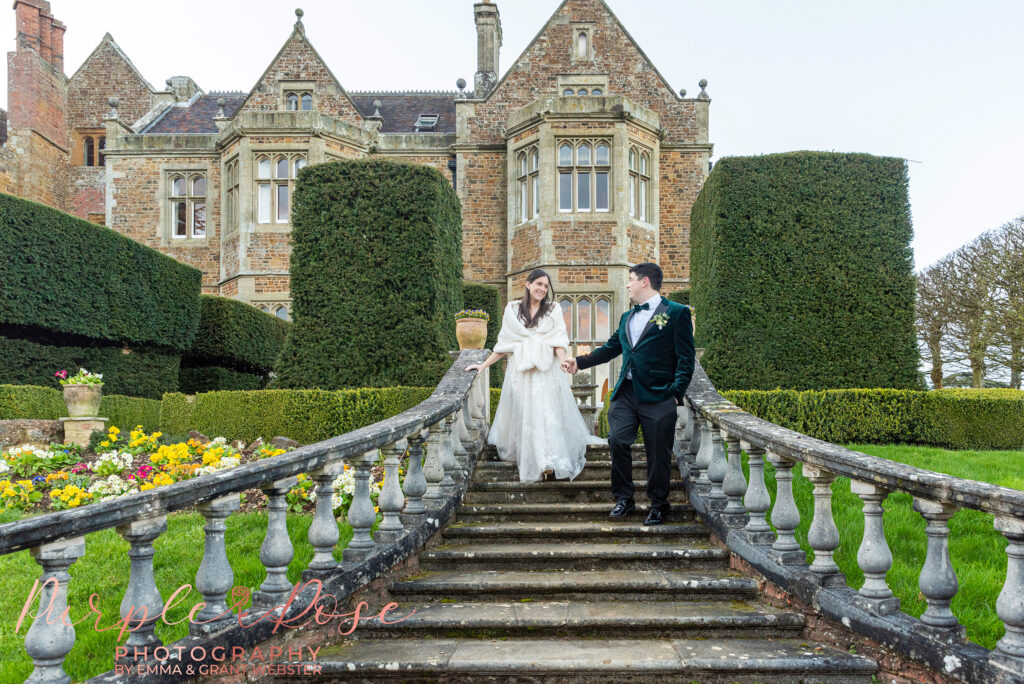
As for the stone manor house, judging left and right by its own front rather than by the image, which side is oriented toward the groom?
front

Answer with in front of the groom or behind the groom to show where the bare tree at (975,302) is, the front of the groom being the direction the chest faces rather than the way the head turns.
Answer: behind

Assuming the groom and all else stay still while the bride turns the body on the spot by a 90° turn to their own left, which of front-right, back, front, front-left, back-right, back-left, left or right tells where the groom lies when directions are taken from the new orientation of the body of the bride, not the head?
front-right

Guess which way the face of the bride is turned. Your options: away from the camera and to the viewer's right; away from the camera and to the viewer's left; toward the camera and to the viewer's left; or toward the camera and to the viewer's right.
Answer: toward the camera and to the viewer's right

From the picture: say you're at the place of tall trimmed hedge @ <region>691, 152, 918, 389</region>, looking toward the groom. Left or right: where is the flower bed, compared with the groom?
right

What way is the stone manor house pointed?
toward the camera

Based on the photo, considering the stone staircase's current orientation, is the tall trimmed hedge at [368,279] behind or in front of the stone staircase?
behind

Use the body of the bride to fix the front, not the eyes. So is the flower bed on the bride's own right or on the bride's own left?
on the bride's own right

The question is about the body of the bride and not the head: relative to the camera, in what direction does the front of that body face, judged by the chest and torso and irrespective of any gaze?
toward the camera

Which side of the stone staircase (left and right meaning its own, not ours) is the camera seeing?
front

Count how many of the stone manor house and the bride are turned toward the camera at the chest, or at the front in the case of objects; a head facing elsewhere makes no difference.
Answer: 2

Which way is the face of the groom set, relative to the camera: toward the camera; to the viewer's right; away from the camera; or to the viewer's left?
to the viewer's left

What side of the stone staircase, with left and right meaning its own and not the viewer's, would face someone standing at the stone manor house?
back

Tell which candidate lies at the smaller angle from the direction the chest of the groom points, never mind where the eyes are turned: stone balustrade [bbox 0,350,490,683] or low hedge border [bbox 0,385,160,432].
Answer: the stone balustrade

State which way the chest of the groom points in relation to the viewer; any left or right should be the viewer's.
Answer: facing the viewer and to the left of the viewer
